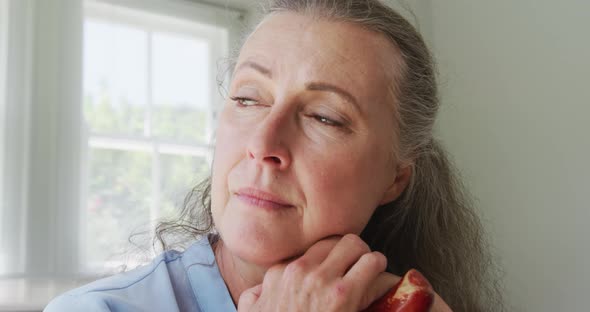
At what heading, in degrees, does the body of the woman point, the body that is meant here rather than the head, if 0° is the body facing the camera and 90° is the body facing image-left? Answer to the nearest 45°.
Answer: approximately 45°

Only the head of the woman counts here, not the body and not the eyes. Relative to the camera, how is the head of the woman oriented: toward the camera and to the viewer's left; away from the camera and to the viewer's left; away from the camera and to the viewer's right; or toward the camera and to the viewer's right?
toward the camera and to the viewer's left
